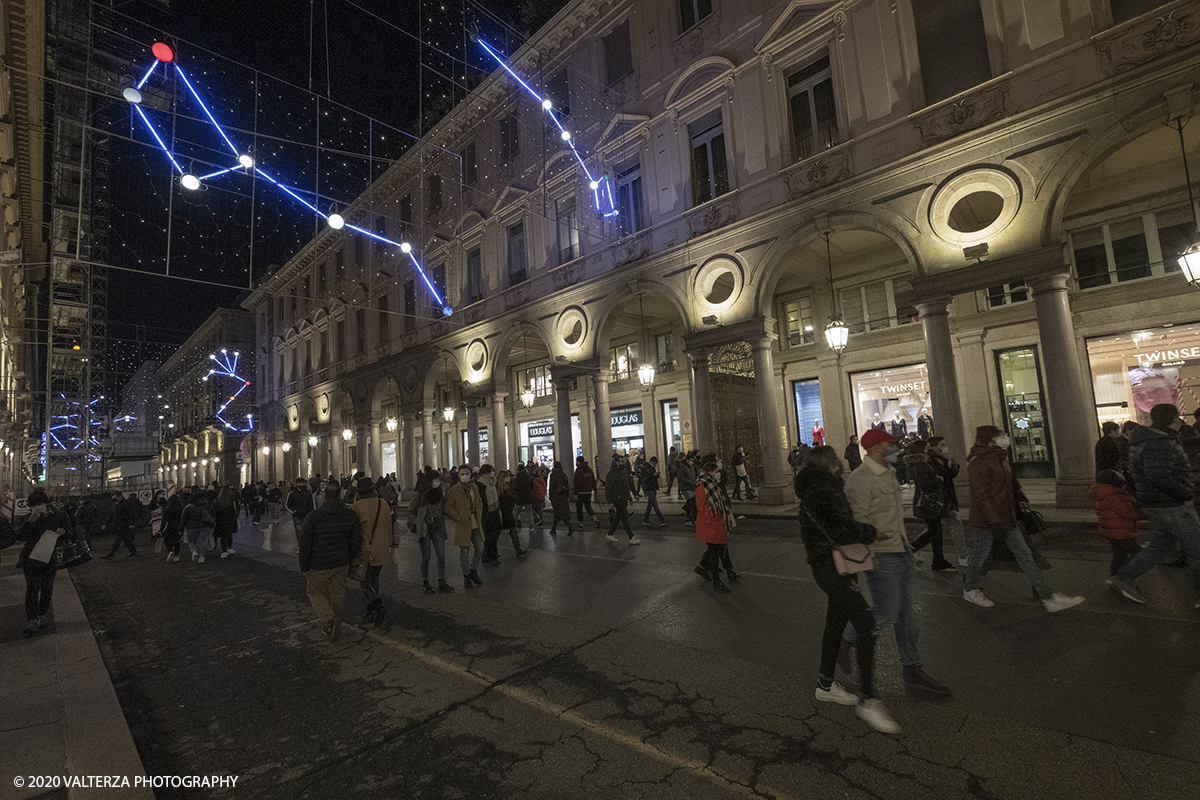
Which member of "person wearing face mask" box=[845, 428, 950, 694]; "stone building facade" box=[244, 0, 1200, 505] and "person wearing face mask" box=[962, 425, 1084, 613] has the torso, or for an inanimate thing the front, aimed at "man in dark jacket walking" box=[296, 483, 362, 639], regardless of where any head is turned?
the stone building facade

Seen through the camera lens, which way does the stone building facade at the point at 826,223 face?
facing the viewer and to the left of the viewer

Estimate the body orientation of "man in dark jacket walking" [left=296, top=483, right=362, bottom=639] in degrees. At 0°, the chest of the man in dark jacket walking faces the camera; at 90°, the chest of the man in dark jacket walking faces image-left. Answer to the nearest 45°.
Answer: approximately 180°

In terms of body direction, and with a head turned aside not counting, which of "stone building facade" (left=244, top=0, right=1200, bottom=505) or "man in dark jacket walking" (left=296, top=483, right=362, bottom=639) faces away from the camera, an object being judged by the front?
the man in dark jacket walking

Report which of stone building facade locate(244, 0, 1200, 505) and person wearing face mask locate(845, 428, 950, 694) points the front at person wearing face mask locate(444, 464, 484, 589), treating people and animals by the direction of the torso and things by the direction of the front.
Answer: the stone building facade

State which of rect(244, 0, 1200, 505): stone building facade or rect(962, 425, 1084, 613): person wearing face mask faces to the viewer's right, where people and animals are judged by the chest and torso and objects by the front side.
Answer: the person wearing face mask

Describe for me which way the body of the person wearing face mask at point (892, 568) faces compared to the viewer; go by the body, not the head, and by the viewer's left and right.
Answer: facing the viewer and to the right of the viewer

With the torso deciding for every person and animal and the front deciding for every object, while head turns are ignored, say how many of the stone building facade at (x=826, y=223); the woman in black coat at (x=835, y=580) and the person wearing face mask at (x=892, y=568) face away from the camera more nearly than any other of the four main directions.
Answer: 0

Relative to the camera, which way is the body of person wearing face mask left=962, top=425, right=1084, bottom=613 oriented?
to the viewer's right

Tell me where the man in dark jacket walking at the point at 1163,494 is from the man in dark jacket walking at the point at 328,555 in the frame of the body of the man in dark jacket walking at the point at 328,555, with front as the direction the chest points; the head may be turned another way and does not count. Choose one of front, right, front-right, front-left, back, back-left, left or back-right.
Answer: back-right

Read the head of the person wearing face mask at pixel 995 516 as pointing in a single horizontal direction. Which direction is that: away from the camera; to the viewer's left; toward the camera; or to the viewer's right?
to the viewer's right
